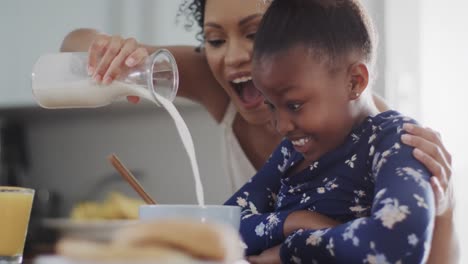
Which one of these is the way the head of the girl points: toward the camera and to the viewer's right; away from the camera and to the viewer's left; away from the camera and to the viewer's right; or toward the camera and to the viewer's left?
toward the camera and to the viewer's left

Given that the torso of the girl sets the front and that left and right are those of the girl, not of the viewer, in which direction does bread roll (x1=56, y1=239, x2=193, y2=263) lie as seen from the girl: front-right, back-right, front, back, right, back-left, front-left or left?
front-left

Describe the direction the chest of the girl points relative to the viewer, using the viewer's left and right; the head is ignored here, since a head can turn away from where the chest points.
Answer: facing the viewer and to the left of the viewer

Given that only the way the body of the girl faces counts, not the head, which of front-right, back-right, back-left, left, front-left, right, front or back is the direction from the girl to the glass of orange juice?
front-right

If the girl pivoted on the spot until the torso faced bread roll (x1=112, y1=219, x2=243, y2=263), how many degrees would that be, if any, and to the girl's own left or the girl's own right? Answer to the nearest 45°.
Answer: approximately 45° to the girl's own left
